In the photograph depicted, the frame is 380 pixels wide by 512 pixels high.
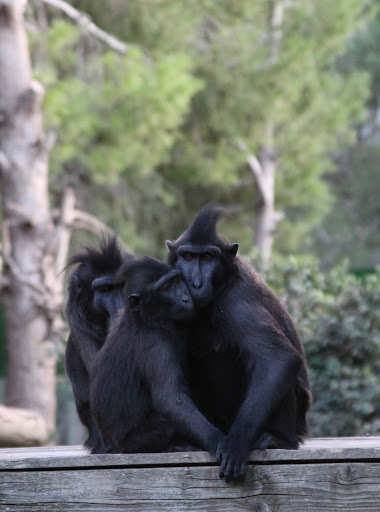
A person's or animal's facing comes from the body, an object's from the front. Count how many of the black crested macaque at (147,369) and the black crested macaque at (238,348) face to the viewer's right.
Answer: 1

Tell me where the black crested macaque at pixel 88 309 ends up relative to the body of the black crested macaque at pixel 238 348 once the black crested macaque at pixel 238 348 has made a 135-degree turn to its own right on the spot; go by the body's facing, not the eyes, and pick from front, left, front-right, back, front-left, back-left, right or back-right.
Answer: front-left

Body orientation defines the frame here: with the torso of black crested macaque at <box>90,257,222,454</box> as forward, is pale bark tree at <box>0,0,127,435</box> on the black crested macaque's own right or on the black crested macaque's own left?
on the black crested macaque's own left

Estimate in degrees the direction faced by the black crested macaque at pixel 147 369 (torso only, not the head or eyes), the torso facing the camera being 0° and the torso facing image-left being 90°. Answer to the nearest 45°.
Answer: approximately 270°

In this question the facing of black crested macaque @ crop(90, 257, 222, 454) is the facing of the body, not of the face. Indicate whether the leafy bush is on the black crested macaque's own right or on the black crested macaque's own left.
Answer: on the black crested macaque's own left

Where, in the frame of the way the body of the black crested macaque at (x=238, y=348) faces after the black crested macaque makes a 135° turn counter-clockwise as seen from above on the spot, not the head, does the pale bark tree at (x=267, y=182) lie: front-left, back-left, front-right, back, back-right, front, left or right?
left

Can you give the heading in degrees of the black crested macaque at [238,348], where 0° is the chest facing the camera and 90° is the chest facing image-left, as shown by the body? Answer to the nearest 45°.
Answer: approximately 45°

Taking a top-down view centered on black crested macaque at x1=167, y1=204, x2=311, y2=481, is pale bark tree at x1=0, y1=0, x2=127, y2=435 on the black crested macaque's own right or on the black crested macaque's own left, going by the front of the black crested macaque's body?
on the black crested macaque's own right
